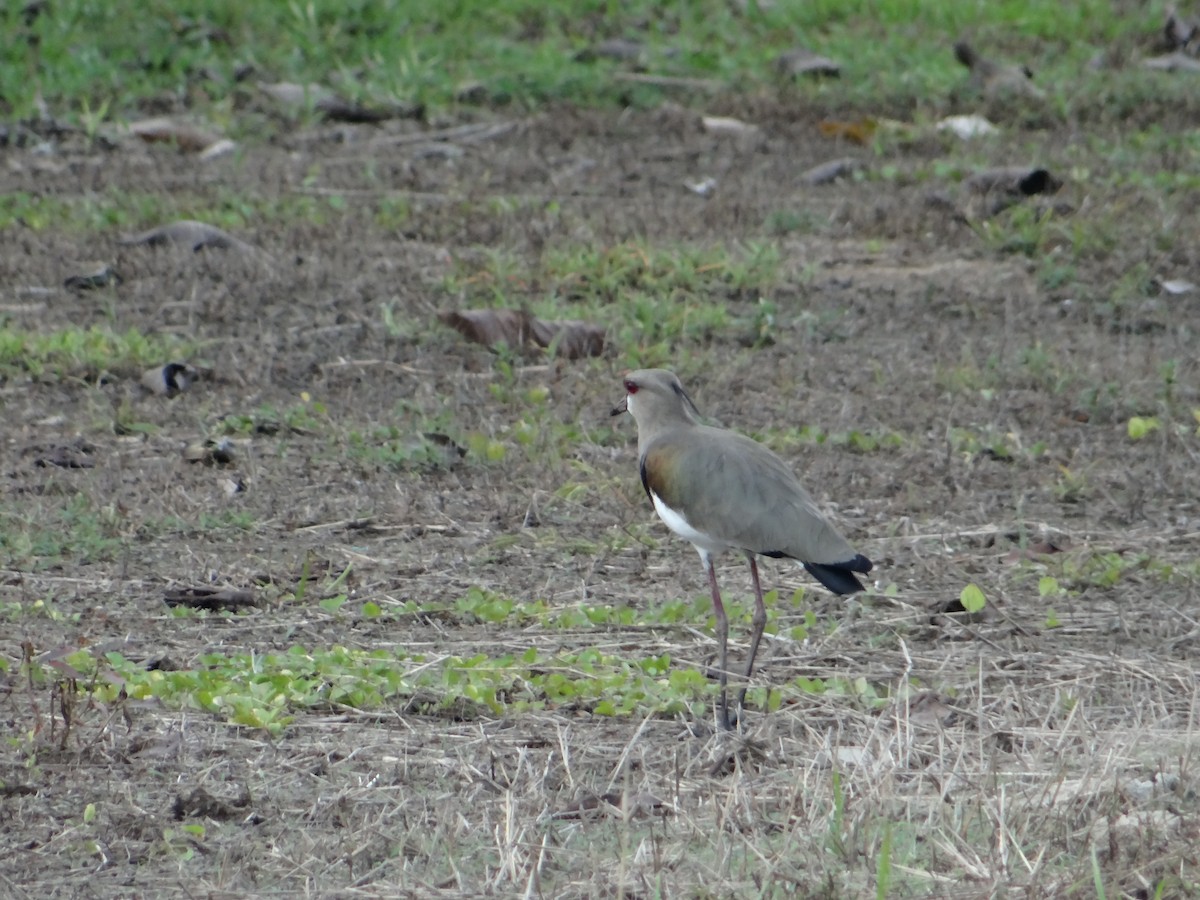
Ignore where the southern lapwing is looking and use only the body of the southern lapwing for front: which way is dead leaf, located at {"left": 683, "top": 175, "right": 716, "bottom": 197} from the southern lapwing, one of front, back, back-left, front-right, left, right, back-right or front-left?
right

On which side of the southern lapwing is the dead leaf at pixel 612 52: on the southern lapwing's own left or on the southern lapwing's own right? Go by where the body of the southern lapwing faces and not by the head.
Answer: on the southern lapwing's own right

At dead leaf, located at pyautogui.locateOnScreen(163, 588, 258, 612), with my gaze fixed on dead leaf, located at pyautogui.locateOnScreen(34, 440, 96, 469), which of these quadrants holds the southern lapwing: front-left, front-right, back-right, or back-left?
back-right

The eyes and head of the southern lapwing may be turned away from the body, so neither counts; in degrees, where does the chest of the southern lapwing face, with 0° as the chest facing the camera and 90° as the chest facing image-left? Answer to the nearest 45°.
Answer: approximately 90°

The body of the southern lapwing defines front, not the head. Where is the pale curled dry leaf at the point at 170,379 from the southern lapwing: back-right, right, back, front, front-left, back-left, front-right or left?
front-right

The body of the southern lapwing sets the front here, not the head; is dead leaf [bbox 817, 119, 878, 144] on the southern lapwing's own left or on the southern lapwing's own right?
on the southern lapwing's own right

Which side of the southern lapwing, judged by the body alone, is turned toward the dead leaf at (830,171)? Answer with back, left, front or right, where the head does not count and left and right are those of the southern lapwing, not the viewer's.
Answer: right

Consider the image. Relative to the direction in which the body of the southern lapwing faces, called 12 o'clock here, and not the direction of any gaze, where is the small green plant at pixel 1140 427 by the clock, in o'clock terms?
The small green plant is roughly at 4 o'clock from the southern lapwing.

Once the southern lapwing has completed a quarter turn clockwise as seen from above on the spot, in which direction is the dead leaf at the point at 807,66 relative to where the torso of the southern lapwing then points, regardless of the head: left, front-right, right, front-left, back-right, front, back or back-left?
front

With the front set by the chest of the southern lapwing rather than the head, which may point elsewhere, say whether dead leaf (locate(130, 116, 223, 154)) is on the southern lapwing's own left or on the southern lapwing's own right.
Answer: on the southern lapwing's own right

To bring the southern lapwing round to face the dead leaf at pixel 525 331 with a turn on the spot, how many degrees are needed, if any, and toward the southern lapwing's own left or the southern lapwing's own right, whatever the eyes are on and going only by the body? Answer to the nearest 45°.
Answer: approximately 90° to the southern lapwing's own right

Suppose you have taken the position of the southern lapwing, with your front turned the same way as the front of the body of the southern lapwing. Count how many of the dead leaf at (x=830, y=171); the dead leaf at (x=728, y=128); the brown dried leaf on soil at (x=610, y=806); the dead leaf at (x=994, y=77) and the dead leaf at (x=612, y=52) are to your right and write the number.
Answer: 4

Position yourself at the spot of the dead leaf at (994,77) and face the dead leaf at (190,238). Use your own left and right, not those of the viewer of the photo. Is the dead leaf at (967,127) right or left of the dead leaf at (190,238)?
left

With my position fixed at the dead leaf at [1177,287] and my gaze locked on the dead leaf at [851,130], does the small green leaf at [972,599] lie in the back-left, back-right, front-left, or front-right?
back-left

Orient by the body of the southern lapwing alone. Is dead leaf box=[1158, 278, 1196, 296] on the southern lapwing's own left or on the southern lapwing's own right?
on the southern lapwing's own right

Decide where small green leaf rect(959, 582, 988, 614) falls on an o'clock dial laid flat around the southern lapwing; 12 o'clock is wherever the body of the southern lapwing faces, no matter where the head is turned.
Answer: The small green leaf is roughly at 5 o'clock from the southern lapwing.

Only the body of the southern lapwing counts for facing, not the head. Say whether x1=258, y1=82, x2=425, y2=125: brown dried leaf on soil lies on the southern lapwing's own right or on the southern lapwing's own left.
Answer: on the southern lapwing's own right
